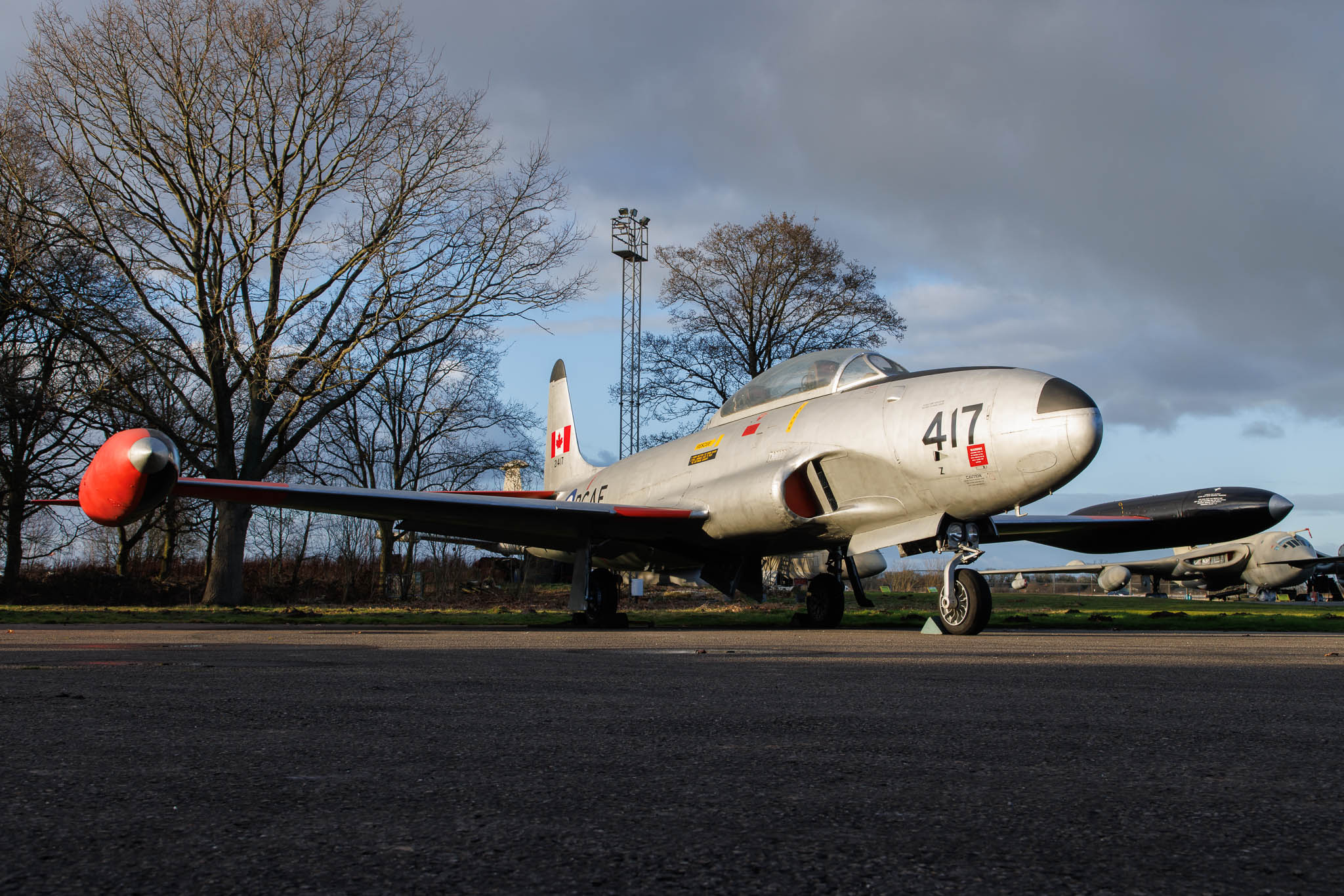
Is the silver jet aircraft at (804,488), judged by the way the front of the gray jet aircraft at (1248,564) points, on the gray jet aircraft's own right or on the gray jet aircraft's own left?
on the gray jet aircraft's own right

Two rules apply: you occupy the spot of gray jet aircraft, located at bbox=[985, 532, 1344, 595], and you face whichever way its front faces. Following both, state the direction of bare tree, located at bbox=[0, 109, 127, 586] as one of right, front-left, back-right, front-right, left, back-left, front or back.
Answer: right

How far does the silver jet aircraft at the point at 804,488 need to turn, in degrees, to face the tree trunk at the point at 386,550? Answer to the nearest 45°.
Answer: approximately 180°

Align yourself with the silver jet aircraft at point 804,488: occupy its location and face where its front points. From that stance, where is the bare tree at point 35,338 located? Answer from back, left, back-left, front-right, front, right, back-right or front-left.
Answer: back

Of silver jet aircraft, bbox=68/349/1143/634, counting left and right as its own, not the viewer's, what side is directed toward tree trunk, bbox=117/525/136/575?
back

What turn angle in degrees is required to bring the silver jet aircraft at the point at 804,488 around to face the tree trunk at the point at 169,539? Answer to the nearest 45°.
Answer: approximately 180°

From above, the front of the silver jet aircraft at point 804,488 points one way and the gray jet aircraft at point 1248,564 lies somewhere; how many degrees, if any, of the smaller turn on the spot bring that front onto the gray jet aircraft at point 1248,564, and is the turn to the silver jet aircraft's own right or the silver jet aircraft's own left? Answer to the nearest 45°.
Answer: approximately 90° to the silver jet aircraft's own left

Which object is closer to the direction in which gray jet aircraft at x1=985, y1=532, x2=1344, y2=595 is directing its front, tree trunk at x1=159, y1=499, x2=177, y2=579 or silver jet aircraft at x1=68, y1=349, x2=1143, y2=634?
the silver jet aircraft

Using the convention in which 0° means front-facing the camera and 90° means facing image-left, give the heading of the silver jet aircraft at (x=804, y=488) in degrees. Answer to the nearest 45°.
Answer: approximately 315°
